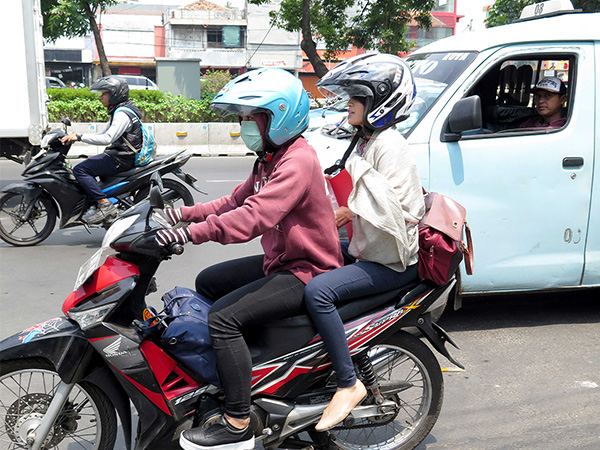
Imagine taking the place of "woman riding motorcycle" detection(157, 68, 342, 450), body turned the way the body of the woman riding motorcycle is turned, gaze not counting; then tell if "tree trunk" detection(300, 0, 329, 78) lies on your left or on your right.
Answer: on your right

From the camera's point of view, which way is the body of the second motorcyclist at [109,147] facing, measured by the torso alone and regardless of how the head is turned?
to the viewer's left

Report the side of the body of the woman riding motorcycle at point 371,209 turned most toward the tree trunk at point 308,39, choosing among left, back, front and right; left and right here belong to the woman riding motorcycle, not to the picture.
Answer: right

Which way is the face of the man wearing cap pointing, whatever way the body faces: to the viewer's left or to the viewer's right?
to the viewer's left

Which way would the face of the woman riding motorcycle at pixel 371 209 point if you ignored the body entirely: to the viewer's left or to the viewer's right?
to the viewer's left

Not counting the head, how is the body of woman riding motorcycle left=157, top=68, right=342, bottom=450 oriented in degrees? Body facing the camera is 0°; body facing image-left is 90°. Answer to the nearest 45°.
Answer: approximately 90°

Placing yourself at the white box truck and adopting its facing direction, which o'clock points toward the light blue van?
The light blue van is roughly at 8 o'clock from the white box truck.

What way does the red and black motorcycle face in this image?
to the viewer's left

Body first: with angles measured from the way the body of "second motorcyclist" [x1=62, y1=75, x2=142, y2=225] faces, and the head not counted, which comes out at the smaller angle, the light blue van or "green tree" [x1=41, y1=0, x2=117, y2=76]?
the green tree

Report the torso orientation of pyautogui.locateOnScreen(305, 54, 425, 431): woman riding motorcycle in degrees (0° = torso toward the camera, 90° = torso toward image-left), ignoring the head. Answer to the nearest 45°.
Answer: approximately 90°

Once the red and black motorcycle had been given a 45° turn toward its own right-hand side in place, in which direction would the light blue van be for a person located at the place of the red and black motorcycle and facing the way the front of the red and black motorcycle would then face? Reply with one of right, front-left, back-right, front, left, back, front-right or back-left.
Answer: right

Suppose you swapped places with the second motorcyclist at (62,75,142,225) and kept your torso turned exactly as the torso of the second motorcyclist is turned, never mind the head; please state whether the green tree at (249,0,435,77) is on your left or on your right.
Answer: on your right

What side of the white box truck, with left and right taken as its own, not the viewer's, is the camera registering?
left
